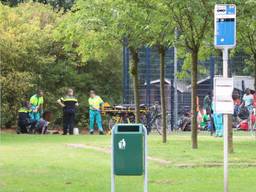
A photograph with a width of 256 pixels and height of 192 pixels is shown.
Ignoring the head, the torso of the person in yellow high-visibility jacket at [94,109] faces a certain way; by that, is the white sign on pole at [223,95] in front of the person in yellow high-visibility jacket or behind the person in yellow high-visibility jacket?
in front

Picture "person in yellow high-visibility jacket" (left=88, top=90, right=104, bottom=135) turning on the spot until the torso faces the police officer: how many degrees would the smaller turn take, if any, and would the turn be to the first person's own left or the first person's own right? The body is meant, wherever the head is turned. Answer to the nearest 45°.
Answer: approximately 45° to the first person's own right

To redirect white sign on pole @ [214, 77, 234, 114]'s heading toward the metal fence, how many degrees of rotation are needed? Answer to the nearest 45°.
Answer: approximately 180°

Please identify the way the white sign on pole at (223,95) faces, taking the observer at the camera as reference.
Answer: facing the viewer

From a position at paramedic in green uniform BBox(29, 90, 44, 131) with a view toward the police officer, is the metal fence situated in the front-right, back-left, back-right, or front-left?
front-left

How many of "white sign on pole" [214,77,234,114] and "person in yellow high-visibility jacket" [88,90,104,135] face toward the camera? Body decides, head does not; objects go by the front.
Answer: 2

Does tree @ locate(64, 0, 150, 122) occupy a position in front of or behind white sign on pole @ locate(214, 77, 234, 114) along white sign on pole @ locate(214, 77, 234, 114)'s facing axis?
behind

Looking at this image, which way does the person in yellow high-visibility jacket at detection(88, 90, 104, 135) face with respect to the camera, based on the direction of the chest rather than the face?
toward the camera

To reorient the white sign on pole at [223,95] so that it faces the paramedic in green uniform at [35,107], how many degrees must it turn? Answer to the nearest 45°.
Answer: approximately 135° to its right

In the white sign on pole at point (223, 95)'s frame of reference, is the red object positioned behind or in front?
behind

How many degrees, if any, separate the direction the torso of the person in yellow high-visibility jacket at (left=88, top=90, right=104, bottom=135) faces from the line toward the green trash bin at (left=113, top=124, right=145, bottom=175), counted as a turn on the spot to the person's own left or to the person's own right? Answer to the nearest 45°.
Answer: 0° — they already face it

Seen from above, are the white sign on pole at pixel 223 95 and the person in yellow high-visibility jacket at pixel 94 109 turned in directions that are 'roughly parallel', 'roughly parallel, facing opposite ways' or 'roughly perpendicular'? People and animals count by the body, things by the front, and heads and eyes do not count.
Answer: roughly parallel
